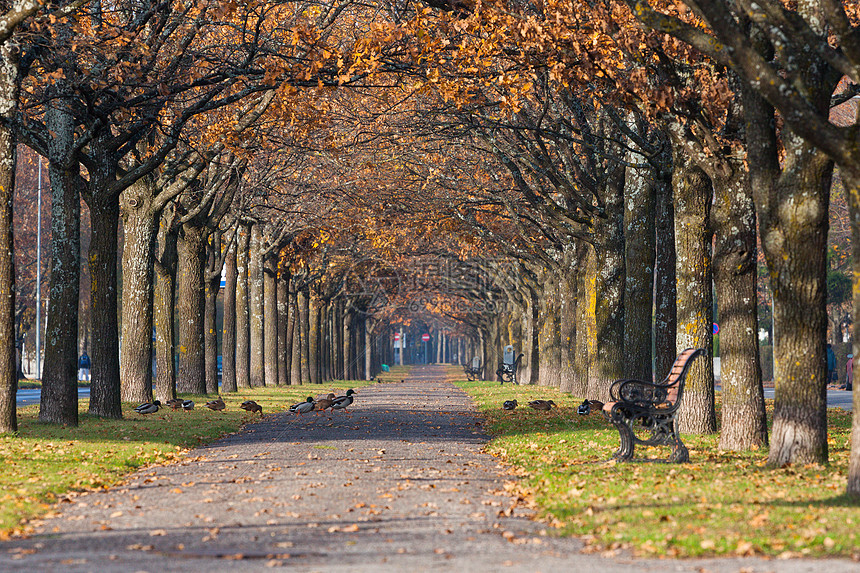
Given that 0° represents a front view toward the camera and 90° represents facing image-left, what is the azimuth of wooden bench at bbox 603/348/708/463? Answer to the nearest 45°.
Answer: approximately 90°

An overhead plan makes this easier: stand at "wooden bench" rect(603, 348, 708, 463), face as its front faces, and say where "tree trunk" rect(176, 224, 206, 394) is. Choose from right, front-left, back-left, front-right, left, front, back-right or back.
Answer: front-right

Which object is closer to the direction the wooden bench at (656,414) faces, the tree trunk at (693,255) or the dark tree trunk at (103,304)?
the dark tree trunk

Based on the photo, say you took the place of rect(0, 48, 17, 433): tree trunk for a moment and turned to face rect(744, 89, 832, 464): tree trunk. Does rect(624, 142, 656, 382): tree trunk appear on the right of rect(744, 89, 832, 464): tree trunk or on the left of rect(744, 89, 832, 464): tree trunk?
left

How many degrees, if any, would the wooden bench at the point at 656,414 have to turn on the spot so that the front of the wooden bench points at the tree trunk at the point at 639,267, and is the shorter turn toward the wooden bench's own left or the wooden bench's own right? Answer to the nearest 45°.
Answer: approximately 90° to the wooden bench's own right

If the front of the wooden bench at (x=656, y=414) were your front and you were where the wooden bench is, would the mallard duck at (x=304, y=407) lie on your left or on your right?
on your right

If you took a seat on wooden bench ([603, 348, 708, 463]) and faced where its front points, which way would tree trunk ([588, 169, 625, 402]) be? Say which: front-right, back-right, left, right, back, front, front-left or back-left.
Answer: right

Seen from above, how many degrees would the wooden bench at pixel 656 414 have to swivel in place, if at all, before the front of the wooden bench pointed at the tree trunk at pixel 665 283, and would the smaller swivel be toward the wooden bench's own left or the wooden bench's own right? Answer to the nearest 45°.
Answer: approximately 90° to the wooden bench's own right

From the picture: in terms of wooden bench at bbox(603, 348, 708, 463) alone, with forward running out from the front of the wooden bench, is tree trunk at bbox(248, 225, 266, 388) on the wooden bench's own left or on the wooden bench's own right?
on the wooden bench's own right

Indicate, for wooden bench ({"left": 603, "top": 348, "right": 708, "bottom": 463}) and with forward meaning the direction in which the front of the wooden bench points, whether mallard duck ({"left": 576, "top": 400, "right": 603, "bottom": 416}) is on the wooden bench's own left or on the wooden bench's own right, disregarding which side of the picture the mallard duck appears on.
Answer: on the wooden bench's own right

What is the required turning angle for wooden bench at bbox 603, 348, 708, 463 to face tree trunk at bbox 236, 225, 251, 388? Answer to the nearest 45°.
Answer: approximately 45° to its right

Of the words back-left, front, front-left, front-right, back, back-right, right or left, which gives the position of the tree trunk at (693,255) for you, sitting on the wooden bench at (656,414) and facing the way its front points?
right
